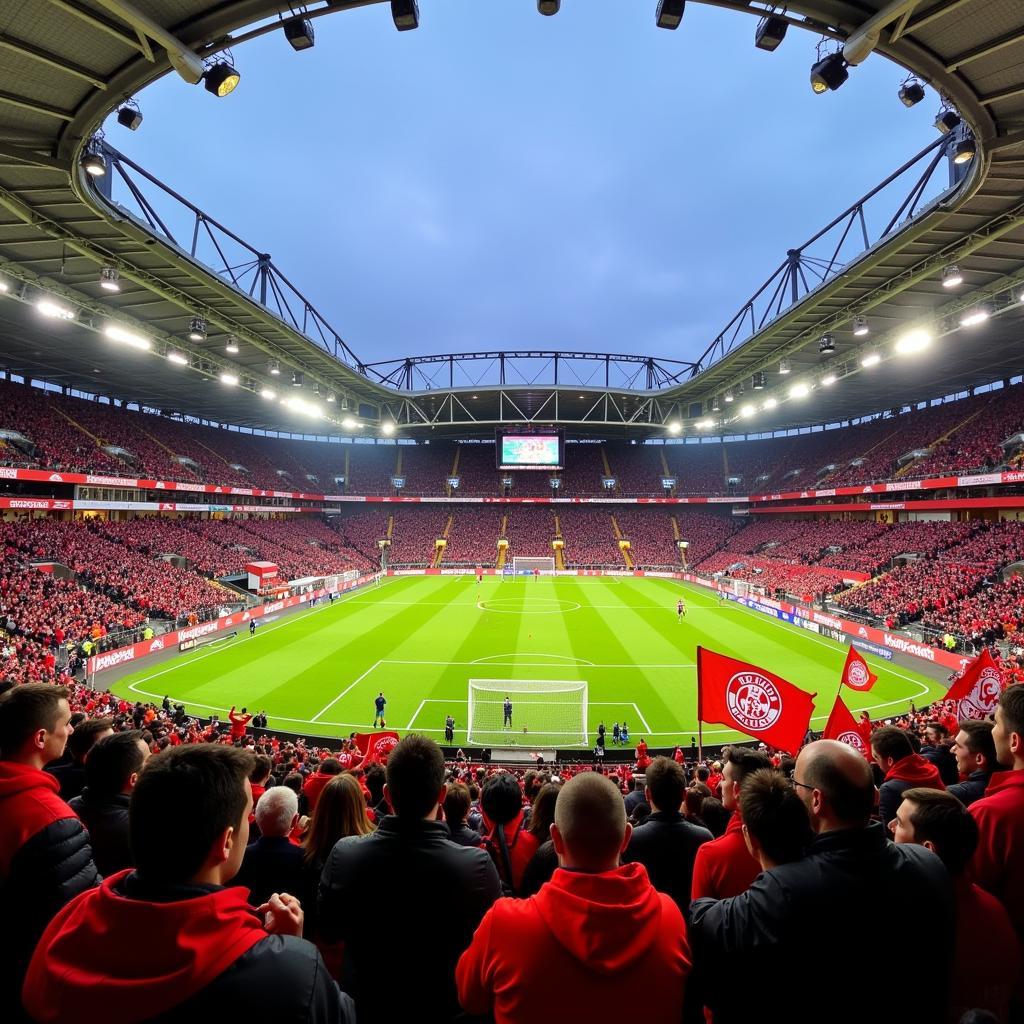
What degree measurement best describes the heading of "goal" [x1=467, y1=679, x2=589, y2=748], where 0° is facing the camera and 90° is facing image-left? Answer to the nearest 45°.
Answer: approximately 180°

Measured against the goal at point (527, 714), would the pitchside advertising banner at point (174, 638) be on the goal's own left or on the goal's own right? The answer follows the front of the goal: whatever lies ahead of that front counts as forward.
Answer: on the goal's own left
